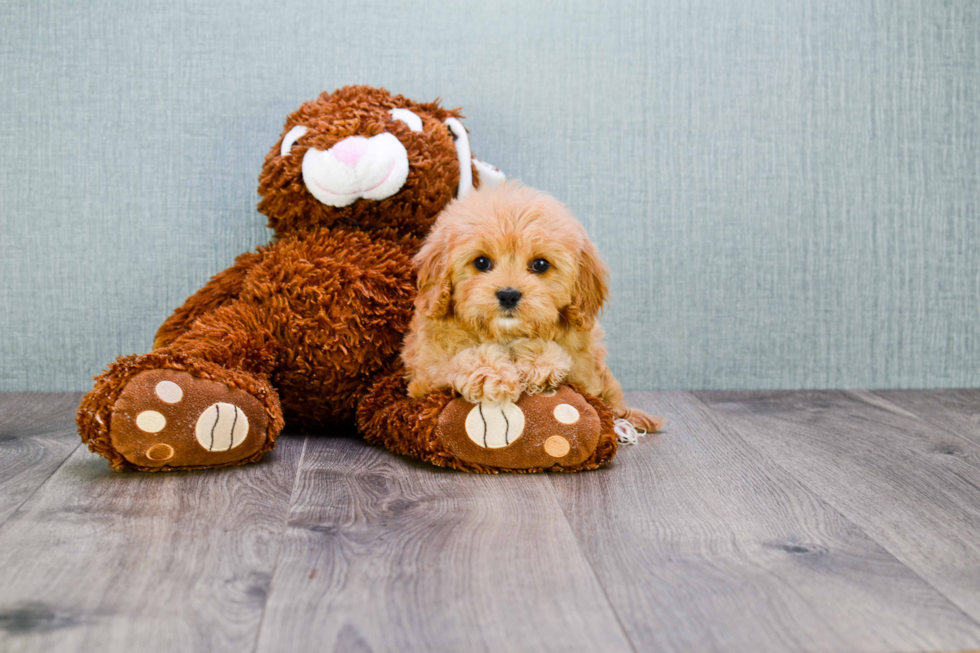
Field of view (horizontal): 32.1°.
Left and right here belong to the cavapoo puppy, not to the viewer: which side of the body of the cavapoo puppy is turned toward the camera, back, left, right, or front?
front

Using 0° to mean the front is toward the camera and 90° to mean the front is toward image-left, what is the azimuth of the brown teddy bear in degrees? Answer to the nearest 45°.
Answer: approximately 0°
